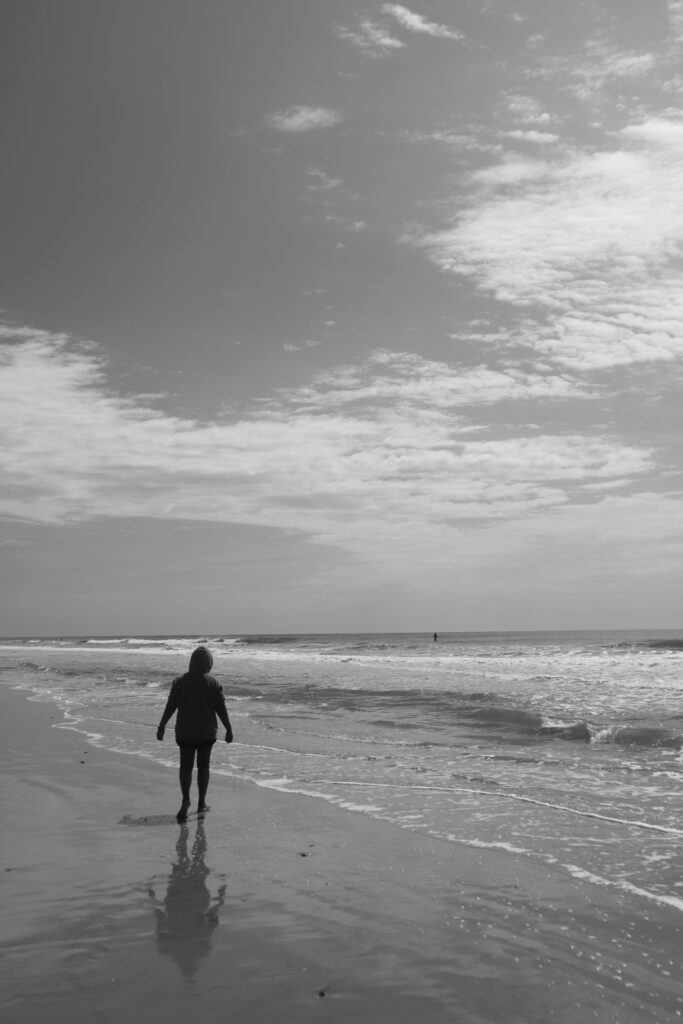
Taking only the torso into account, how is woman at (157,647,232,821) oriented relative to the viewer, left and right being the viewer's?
facing away from the viewer
